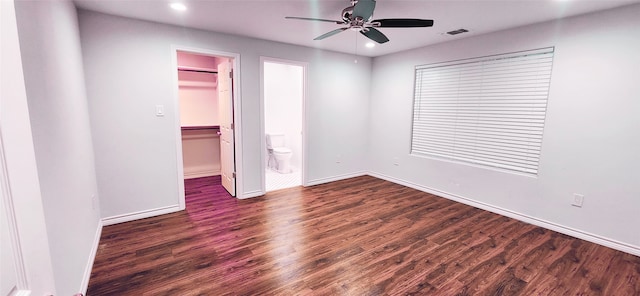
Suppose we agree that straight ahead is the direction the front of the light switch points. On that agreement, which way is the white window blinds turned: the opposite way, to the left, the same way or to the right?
to the right

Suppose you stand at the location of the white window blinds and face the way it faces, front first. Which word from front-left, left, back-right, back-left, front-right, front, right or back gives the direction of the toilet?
front-right

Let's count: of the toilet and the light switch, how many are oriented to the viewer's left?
0

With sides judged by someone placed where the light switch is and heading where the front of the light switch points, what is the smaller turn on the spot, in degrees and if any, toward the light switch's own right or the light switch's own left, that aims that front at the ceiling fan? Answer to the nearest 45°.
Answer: approximately 45° to the light switch's own left

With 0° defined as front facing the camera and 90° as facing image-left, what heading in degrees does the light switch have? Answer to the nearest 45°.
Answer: approximately 0°

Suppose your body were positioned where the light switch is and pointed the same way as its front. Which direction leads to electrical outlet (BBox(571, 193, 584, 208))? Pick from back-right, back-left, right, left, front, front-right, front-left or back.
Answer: front-left

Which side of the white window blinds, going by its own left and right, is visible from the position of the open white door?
front

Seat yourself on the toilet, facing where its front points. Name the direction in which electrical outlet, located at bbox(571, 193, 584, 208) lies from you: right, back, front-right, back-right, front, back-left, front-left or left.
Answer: front

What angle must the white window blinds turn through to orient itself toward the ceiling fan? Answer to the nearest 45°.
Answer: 0° — it already faces it

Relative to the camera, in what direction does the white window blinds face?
facing the viewer and to the left of the viewer
